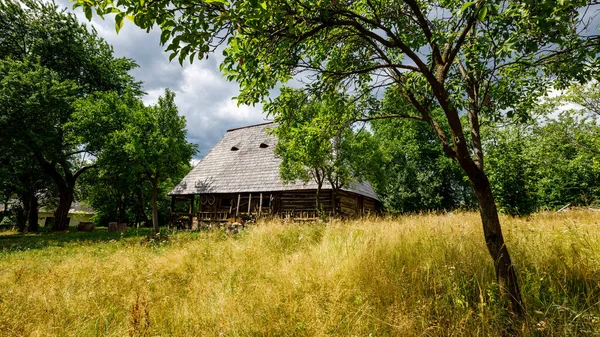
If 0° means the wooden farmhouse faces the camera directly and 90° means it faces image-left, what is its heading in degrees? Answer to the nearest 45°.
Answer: approximately 0°

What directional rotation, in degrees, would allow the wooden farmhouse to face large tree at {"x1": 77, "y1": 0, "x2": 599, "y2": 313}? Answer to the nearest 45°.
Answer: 0° — it already faces it

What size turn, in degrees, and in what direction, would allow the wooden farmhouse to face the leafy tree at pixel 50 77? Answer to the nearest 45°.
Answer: approximately 90° to its right

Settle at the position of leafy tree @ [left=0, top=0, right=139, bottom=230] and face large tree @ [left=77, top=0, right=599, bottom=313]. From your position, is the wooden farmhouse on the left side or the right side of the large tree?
left

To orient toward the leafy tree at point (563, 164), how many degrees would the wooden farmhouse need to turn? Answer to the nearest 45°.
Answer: approximately 90° to its left

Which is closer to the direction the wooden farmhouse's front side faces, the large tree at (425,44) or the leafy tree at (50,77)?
the large tree

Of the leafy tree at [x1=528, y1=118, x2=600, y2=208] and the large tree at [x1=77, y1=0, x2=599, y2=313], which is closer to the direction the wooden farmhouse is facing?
the large tree

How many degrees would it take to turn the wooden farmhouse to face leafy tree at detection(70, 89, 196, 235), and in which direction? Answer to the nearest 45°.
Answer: approximately 90° to its right
